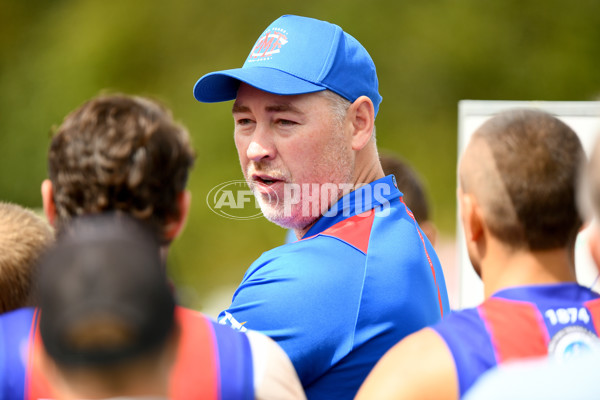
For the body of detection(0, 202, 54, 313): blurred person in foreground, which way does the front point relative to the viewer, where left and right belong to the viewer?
facing away from the viewer

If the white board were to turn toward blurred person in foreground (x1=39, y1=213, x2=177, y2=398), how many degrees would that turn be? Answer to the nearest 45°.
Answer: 0° — it already faces them

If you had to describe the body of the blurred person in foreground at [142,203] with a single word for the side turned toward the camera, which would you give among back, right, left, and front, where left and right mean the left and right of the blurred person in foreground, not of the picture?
back

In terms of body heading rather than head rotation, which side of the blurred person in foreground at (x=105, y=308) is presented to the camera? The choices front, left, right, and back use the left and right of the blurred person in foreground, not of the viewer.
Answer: back

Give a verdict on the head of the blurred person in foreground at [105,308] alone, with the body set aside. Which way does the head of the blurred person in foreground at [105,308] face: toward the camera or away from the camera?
away from the camera

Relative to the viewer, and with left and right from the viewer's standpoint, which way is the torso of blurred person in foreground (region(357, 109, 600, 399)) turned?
facing away from the viewer and to the left of the viewer

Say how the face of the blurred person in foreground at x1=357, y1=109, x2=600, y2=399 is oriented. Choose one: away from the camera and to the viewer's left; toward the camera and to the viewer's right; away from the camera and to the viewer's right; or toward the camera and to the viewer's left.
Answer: away from the camera and to the viewer's left

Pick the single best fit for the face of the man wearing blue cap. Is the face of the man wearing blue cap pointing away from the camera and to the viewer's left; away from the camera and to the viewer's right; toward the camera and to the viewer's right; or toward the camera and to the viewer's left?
toward the camera and to the viewer's left
